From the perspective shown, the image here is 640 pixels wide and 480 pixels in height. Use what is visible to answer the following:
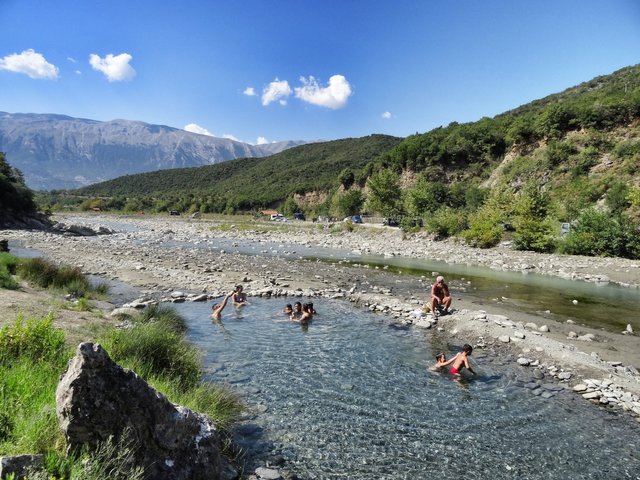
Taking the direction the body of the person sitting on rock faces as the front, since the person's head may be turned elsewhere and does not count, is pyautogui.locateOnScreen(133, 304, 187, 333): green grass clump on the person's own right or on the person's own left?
on the person's own right

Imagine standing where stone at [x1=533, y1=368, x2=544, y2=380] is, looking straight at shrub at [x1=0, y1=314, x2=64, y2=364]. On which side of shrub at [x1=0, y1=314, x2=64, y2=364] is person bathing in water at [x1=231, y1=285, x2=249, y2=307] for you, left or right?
right

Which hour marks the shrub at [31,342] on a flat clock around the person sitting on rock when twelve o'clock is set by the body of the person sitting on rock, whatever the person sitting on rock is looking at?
The shrub is roughly at 1 o'clock from the person sitting on rock.

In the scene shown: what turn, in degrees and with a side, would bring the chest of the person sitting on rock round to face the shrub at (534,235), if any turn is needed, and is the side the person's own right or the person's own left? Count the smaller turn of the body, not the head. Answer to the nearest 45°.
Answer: approximately 180°

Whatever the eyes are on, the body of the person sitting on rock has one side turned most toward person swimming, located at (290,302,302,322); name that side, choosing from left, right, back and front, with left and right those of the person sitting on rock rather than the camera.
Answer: right

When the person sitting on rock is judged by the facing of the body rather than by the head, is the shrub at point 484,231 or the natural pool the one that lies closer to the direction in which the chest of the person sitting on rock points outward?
the natural pool

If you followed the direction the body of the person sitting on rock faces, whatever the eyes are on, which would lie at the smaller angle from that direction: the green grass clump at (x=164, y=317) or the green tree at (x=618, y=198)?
the green grass clump

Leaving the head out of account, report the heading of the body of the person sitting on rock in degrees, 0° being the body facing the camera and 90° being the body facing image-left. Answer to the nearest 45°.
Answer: approximately 0°

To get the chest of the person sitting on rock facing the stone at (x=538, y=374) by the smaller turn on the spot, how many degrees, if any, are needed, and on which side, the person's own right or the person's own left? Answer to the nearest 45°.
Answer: approximately 45° to the person's own left

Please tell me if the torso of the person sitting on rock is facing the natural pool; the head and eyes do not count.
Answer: yes

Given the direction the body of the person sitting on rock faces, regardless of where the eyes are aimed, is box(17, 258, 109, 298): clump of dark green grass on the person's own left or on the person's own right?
on the person's own right

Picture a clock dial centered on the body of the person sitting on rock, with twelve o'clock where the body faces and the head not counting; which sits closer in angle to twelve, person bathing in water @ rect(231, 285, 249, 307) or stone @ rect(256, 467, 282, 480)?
the stone

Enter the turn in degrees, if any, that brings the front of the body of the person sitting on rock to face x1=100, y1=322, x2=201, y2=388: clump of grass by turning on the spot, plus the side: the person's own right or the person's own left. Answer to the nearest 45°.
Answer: approximately 45° to the person's own right

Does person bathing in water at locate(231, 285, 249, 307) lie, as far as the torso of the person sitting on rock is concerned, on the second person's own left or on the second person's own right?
on the second person's own right

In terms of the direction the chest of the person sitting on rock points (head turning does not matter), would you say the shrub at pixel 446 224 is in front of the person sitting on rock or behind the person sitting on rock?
behind

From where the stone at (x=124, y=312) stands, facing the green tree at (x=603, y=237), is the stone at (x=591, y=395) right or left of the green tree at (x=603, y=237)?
right
